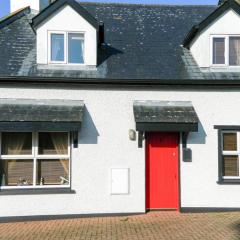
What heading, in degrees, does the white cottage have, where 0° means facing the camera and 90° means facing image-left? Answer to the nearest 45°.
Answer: approximately 0°
